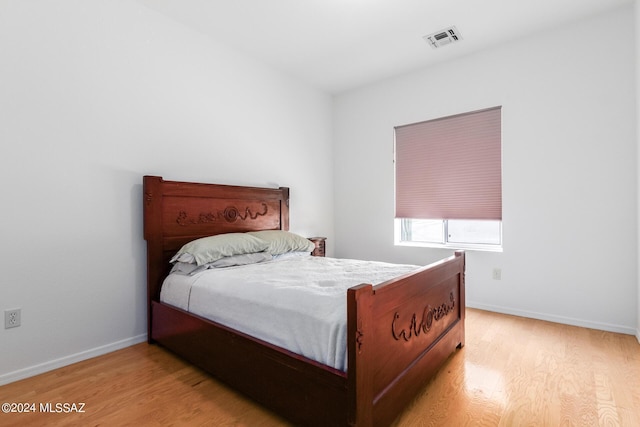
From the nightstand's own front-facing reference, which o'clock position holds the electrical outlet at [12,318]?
The electrical outlet is roughly at 3 o'clock from the nightstand.

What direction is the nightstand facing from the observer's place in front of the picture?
facing the viewer and to the right of the viewer

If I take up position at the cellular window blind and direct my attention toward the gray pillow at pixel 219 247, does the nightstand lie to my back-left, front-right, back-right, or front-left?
front-right

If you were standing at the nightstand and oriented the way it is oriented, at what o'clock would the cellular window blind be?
The cellular window blind is roughly at 11 o'clock from the nightstand.

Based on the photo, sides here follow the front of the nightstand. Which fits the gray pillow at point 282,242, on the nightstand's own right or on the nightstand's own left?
on the nightstand's own right

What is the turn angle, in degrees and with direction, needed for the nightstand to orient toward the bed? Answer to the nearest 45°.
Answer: approximately 45° to its right

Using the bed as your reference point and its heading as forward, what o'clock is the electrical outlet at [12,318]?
The electrical outlet is roughly at 5 o'clock from the bed.

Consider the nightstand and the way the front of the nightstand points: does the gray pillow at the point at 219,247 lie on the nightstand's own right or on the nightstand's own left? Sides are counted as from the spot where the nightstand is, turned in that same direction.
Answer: on the nightstand's own right

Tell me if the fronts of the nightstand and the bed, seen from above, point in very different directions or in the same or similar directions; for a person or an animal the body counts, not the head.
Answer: same or similar directions

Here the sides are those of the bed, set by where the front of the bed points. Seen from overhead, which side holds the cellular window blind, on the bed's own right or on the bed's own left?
on the bed's own left

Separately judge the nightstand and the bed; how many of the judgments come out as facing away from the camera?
0
